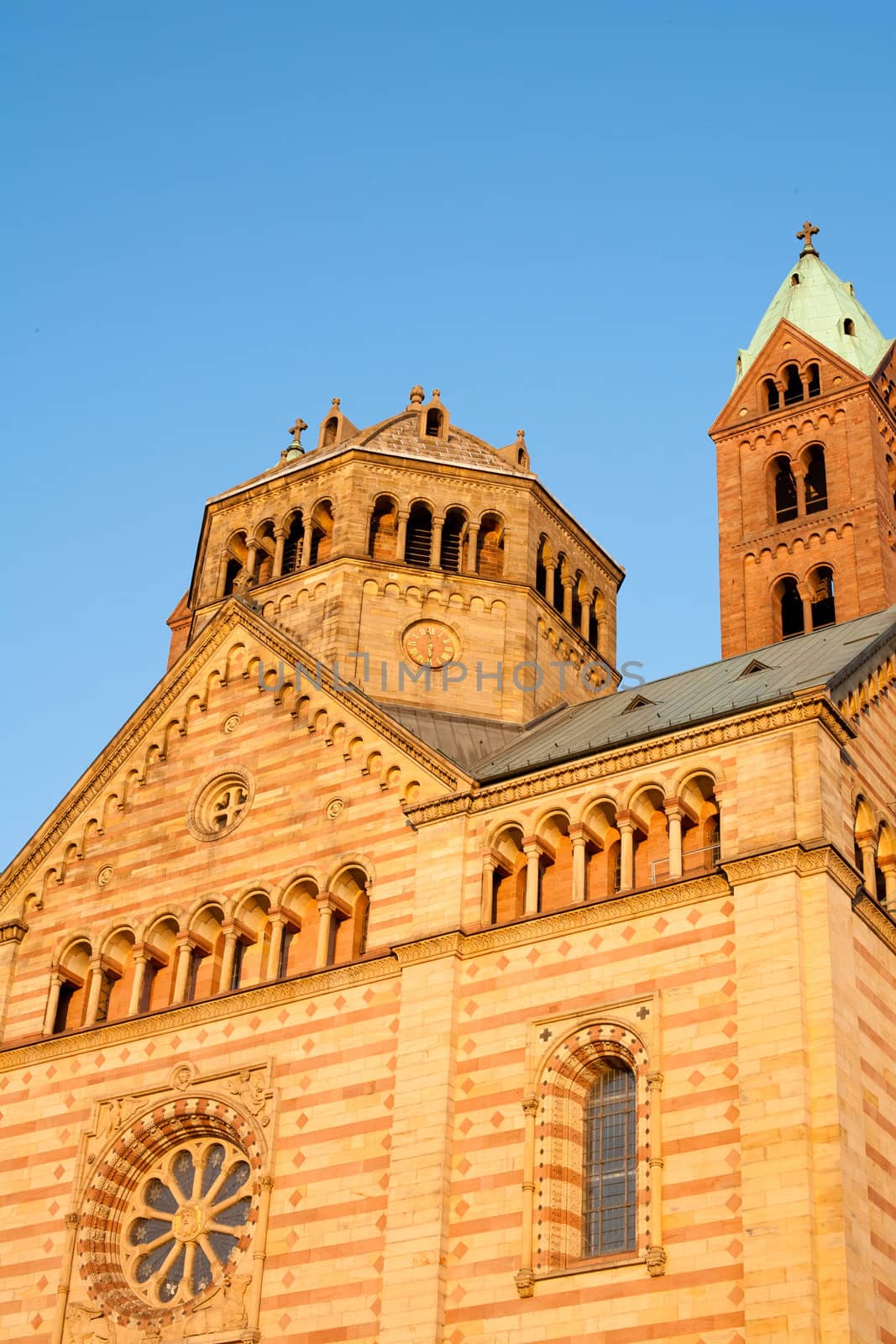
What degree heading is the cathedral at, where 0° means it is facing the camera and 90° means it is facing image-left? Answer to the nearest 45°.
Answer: approximately 45°
